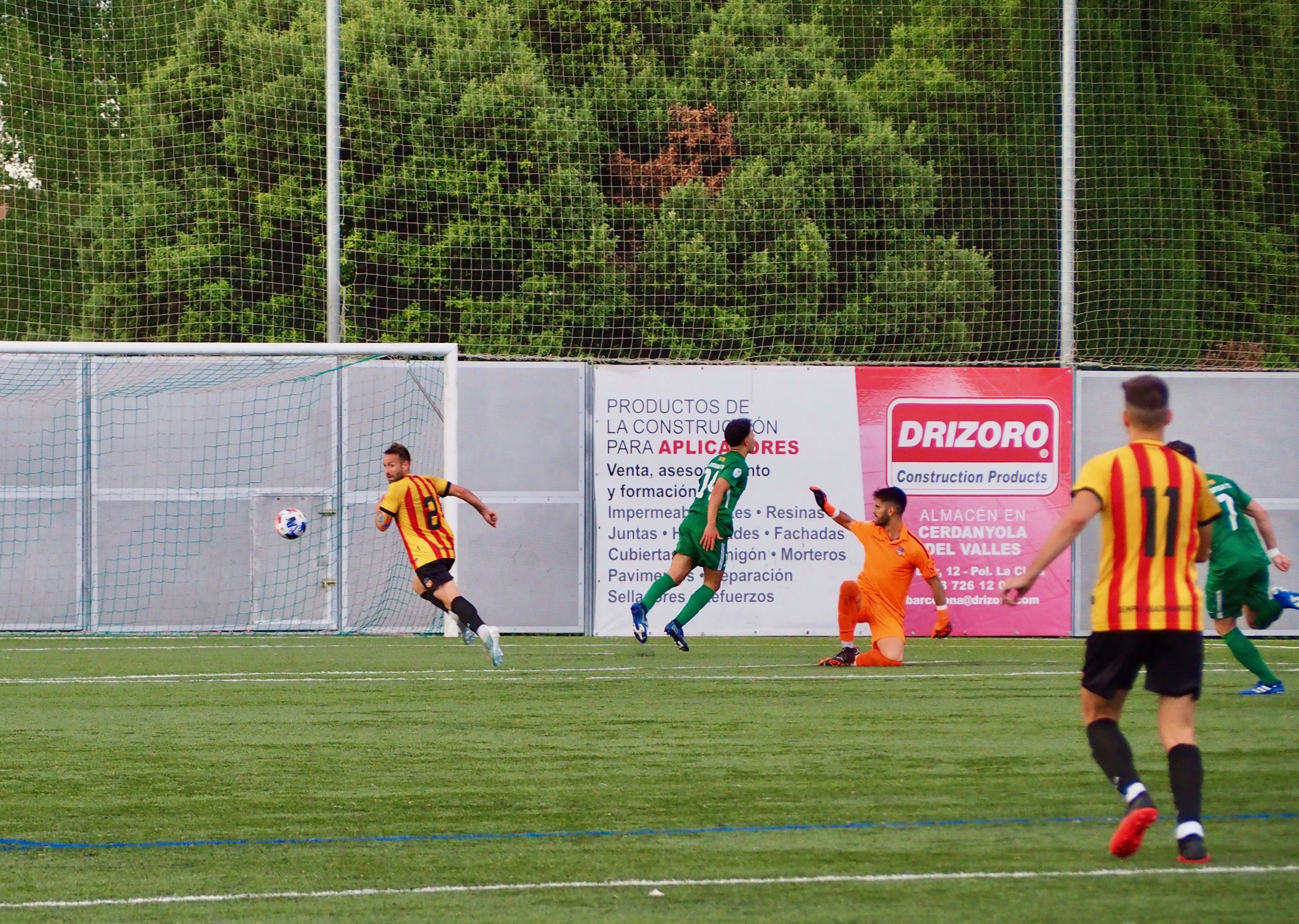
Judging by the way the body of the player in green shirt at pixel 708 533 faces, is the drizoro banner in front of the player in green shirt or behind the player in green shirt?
in front

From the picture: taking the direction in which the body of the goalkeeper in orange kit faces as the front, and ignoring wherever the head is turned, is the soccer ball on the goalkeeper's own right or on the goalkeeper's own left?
on the goalkeeper's own right

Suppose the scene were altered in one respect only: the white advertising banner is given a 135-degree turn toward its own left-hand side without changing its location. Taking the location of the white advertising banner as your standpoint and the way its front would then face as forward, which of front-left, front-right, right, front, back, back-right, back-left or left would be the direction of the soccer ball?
back-left

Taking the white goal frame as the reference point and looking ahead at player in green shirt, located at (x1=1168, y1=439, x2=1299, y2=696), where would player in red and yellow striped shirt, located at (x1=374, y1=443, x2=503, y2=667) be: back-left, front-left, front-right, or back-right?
front-right

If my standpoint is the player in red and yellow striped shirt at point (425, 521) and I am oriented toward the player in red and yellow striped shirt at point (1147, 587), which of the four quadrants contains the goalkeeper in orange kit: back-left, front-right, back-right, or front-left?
front-left

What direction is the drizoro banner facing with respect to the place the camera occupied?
facing the viewer

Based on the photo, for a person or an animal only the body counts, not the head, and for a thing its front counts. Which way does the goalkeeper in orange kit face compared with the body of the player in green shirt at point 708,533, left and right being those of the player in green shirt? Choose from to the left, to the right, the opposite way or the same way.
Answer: the opposite way

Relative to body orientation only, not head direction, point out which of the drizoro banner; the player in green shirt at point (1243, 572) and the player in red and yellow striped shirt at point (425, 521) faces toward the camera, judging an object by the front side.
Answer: the drizoro banner

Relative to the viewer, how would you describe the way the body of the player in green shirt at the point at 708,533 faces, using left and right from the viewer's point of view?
facing away from the viewer and to the right of the viewer

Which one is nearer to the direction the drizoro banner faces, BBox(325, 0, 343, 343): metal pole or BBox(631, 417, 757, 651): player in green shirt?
the player in green shirt

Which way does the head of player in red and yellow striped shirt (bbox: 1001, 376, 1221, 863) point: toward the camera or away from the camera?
away from the camera

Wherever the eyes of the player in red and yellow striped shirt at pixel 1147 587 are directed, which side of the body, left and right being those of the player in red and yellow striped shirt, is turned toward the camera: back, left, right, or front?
back

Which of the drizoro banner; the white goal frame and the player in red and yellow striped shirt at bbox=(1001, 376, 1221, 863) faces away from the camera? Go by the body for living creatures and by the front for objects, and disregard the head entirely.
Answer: the player in red and yellow striped shirt

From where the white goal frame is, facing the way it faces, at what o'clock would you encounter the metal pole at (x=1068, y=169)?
The metal pole is roughly at 9 o'clock from the white goal frame.

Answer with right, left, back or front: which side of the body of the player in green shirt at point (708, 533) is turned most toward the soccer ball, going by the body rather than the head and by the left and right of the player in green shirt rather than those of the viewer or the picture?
left

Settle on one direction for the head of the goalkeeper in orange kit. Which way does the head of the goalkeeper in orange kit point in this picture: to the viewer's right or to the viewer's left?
to the viewer's left

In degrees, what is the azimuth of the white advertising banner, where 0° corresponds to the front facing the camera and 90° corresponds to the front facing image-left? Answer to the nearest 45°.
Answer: approximately 0°
